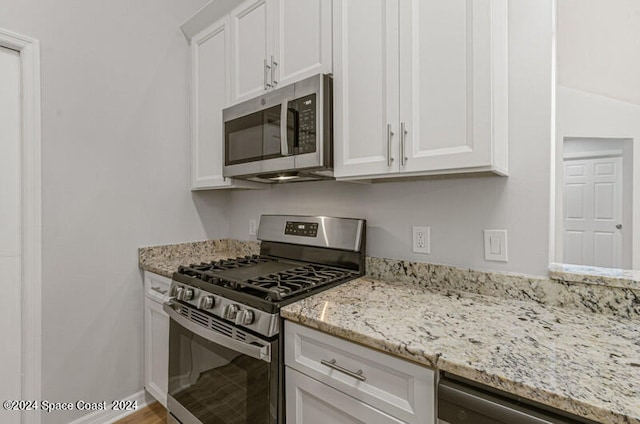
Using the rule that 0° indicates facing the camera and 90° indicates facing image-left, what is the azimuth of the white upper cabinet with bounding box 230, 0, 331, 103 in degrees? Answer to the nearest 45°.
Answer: approximately 45°

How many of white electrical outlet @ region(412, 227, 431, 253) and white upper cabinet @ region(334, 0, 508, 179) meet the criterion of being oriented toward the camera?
2

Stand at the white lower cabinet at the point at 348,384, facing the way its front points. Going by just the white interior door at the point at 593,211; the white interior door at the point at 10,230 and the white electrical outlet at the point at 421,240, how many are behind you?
2

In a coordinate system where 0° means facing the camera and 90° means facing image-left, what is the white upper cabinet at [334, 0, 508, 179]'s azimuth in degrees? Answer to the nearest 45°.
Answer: approximately 0°

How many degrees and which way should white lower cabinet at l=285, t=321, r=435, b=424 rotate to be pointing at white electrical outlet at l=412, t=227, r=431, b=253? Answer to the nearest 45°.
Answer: approximately 180°

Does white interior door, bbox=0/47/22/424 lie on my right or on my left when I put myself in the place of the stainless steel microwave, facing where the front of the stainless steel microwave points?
on my right
